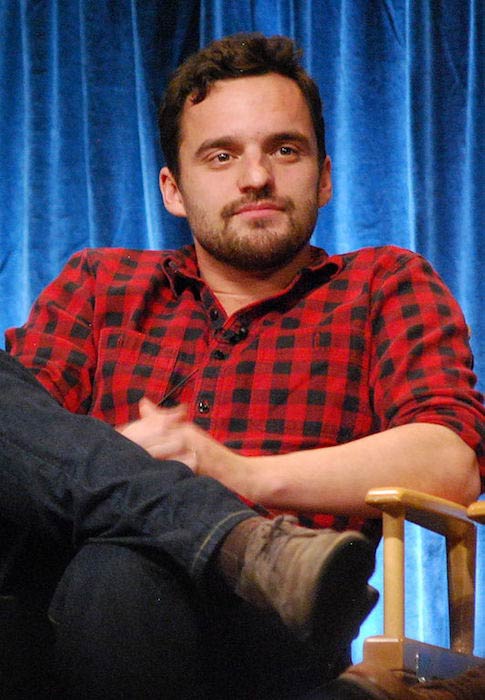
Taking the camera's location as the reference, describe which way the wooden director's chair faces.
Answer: facing the viewer and to the left of the viewer

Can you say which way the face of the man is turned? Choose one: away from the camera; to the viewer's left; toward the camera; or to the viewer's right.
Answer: toward the camera
